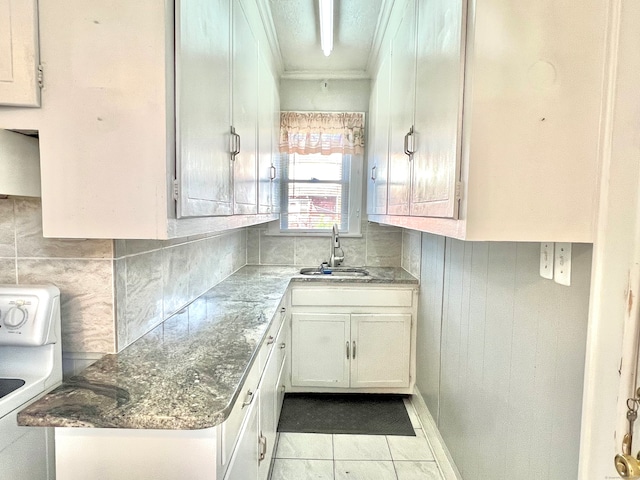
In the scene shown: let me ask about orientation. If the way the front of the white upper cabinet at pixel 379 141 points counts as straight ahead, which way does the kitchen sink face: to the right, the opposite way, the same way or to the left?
to the left

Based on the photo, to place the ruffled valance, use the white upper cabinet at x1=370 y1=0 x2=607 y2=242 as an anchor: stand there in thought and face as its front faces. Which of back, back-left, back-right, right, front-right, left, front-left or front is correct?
front-right

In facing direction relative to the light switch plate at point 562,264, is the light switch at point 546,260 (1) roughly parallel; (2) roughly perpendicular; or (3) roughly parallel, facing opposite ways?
roughly parallel

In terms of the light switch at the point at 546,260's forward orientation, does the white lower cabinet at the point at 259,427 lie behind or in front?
in front

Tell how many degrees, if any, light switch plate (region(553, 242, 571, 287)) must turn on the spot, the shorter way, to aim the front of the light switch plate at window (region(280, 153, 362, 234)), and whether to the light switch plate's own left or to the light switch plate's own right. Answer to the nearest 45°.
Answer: approximately 90° to the light switch plate's own right

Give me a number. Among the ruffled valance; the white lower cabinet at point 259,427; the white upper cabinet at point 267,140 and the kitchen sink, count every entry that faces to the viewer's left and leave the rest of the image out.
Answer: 0

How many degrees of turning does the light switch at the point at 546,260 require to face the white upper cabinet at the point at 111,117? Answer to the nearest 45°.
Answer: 0° — it already faces it

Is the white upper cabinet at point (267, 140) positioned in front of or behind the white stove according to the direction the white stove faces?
behind

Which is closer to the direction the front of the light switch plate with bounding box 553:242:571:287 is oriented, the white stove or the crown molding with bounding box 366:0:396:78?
the white stove

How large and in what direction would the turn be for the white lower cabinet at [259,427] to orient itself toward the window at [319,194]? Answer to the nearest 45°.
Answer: approximately 90° to its left

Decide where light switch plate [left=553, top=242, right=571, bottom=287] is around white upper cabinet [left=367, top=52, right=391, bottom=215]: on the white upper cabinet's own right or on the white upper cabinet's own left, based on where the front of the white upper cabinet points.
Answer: on the white upper cabinet's own left

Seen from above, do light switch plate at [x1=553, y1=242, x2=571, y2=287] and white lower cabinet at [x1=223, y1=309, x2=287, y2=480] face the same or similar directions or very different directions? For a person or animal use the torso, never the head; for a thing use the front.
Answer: very different directions

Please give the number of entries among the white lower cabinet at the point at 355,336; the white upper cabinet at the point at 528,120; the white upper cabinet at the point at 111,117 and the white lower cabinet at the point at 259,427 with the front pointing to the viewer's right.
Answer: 2

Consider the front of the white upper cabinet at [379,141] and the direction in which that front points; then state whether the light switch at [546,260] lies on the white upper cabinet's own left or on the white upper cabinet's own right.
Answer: on the white upper cabinet's own left

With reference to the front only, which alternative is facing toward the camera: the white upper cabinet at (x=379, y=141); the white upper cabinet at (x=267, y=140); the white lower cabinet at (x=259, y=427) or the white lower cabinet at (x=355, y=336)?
the white lower cabinet at (x=355, y=336)

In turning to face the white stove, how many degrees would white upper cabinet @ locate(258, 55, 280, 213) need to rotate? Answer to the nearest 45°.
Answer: approximately 135° to its right

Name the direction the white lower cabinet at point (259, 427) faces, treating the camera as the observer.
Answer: facing to the right of the viewer

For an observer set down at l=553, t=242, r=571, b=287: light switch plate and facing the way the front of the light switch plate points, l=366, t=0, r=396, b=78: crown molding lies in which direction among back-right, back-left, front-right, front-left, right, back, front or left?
right

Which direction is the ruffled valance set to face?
toward the camera

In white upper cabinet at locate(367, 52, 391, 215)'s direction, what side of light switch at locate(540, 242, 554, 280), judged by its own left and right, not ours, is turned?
right
